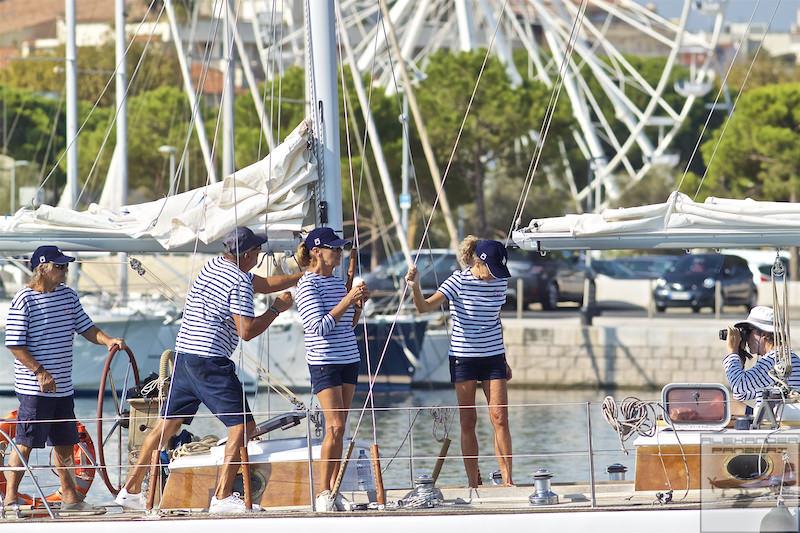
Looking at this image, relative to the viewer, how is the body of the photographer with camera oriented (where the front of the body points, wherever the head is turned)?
to the viewer's left

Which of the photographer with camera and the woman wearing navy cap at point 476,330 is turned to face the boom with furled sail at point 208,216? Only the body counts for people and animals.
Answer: the photographer with camera

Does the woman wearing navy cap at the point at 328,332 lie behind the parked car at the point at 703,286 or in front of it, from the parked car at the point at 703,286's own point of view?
in front

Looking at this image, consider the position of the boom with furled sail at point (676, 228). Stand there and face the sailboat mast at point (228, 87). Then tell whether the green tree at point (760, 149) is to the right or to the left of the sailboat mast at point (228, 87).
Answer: right

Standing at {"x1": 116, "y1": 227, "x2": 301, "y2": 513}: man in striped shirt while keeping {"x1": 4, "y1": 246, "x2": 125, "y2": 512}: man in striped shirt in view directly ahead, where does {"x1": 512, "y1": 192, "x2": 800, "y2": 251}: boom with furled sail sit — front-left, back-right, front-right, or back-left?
back-right

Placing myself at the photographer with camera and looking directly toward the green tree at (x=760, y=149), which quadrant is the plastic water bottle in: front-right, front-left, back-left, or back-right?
back-left

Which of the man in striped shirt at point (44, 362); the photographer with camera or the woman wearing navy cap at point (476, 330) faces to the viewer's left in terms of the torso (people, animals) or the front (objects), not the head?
the photographer with camera

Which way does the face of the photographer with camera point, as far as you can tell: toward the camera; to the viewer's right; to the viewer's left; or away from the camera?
to the viewer's left

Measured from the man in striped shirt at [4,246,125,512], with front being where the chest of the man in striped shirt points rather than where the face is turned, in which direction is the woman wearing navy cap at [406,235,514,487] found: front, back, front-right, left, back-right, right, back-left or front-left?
front-left
